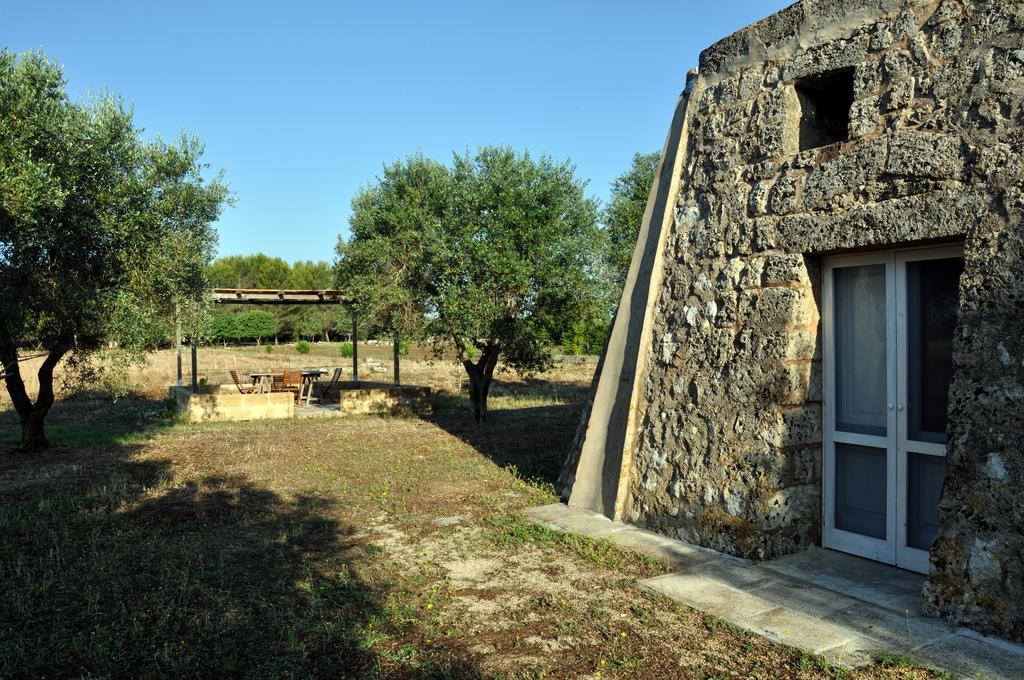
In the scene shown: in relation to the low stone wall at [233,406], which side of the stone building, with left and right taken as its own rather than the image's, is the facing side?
right

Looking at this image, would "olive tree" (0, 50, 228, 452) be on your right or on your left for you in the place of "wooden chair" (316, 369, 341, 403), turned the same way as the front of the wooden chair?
on your left

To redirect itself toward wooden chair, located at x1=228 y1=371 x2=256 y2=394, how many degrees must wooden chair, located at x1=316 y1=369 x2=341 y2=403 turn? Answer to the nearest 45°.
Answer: approximately 45° to its left

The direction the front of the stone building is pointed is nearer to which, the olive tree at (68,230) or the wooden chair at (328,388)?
the olive tree

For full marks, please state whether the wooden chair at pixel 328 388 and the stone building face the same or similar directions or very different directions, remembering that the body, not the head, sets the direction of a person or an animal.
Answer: same or similar directions

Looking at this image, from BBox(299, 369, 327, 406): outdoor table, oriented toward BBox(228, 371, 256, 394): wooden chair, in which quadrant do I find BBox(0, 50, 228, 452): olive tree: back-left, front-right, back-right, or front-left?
front-left

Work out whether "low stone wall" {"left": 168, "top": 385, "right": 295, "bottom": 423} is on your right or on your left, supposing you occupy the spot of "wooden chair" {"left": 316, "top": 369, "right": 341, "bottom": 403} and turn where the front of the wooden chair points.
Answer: on your left

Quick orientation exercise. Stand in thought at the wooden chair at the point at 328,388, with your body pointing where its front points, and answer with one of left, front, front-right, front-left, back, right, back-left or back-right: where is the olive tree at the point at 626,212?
back

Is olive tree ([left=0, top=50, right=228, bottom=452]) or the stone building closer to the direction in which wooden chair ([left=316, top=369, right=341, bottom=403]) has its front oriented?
the olive tree

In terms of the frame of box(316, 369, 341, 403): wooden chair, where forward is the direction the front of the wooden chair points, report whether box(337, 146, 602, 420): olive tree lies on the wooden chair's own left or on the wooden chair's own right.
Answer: on the wooden chair's own left

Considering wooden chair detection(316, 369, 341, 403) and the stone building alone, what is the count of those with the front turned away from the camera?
0

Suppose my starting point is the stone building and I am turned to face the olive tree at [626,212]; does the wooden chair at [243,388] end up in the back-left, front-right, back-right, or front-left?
front-left

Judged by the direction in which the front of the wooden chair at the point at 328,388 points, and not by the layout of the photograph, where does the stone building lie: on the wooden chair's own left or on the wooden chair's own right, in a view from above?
on the wooden chair's own left

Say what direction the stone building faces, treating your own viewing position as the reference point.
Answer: facing the viewer and to the left of the viewer

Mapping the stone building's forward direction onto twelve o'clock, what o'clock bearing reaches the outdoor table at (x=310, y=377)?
The outdoor table is roughly at 3 o'clock from the stone building.

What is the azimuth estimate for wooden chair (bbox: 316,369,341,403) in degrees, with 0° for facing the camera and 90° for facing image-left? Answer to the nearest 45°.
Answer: approximately 90°
